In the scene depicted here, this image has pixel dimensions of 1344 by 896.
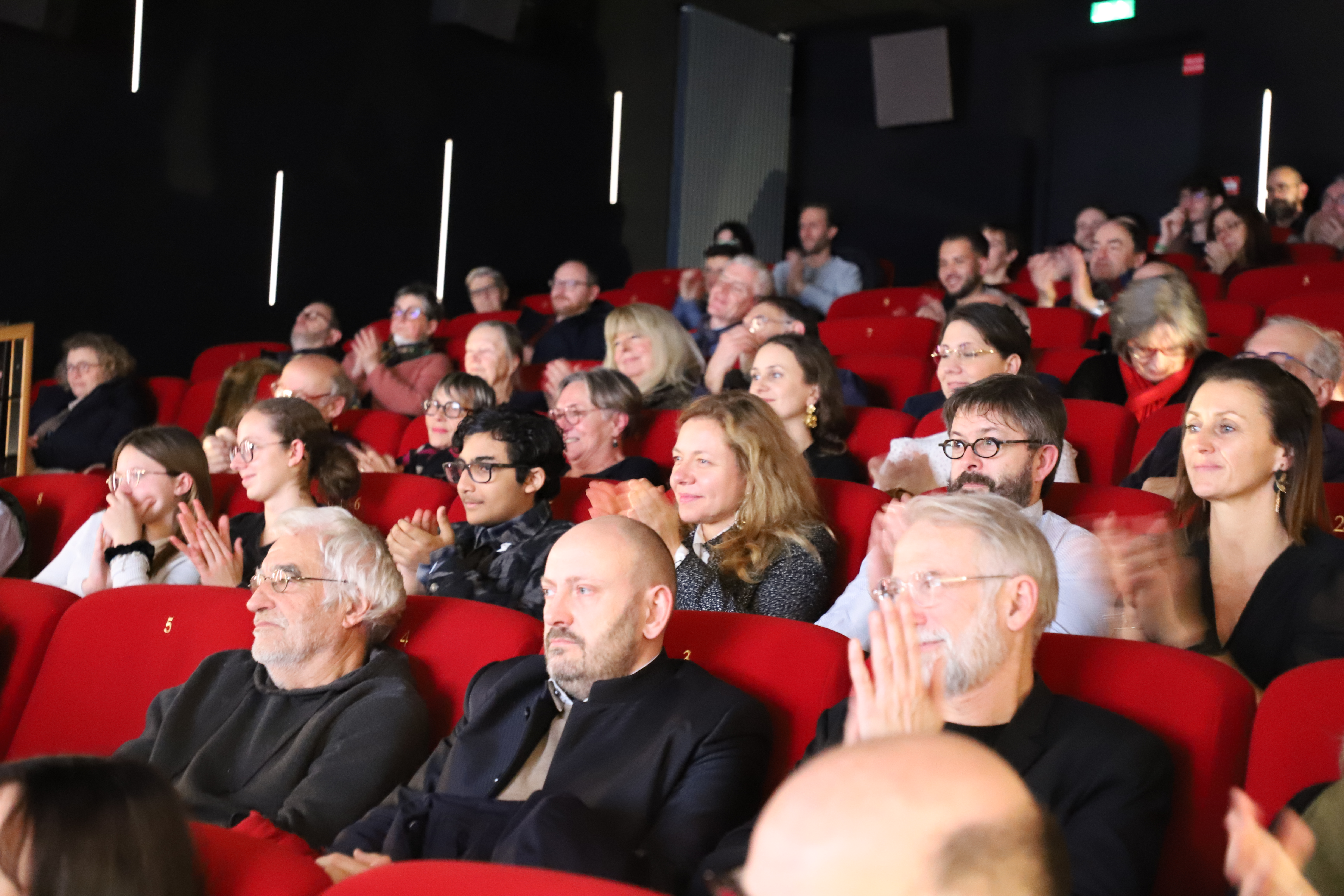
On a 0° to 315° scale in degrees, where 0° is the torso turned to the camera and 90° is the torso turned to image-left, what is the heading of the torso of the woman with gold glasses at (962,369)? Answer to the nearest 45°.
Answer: approximately 45°

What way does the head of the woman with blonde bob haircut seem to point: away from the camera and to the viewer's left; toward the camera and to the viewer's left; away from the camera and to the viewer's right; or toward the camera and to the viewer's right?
toward the camera and to the viewer's left

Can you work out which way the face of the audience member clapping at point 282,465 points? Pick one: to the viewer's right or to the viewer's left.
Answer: to the viewer's left

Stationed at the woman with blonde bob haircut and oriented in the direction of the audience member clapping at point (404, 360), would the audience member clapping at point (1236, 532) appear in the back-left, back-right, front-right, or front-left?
back-left

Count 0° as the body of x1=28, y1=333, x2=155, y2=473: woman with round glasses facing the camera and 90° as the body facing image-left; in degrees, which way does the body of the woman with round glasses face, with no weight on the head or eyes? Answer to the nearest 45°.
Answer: approximately 45°

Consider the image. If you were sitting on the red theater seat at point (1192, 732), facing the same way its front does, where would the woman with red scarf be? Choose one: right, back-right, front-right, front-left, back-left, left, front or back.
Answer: back-right

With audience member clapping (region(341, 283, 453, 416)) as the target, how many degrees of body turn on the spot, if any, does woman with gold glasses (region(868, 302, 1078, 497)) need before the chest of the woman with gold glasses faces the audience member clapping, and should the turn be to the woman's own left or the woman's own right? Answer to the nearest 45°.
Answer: approximately 90° to the woman's own right

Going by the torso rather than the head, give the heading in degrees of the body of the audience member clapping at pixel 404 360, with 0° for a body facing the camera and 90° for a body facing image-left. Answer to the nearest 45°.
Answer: approximately 45°

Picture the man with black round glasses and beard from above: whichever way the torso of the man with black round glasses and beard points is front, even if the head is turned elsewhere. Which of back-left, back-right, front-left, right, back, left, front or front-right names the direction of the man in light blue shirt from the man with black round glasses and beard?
back-right

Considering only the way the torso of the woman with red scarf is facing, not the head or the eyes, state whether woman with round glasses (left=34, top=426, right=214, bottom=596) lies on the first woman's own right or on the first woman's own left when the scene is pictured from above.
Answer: on the first woman's own right
